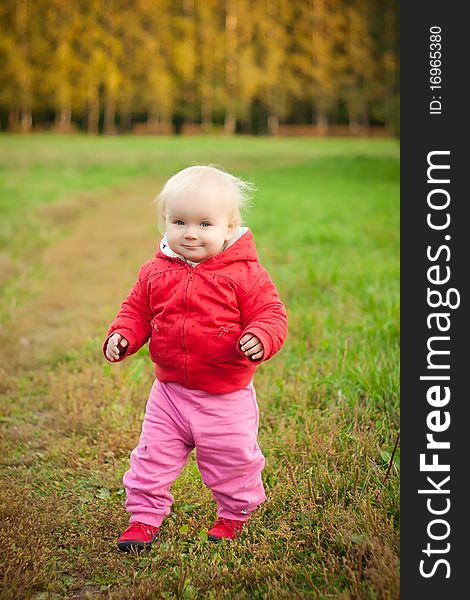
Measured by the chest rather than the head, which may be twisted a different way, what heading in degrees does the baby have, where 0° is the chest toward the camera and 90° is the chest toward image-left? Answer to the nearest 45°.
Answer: approximately 0°
